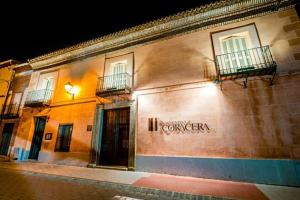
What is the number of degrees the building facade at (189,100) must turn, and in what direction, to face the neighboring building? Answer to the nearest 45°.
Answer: approximately 45° to its right

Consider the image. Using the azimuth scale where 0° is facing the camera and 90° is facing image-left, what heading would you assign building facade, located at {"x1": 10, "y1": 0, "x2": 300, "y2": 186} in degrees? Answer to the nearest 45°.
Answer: approximately 45°
